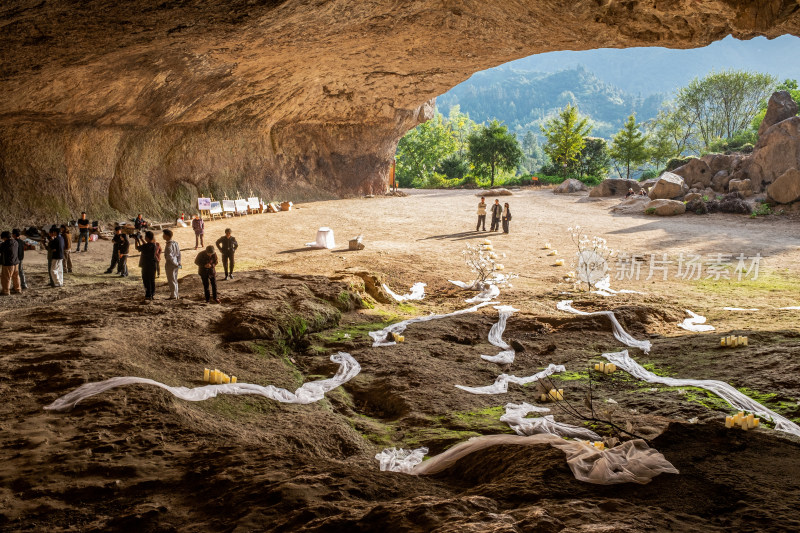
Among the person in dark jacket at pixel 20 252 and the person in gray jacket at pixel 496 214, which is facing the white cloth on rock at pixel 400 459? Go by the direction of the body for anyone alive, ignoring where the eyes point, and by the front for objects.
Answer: the person in gray jacket at pixel 496 214

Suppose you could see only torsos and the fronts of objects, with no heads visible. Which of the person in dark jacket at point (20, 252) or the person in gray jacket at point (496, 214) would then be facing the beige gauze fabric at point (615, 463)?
the person in gray jacket at point (496, 214)

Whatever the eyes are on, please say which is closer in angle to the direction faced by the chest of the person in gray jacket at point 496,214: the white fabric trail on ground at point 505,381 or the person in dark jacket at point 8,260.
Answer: the white fabric trail on ground

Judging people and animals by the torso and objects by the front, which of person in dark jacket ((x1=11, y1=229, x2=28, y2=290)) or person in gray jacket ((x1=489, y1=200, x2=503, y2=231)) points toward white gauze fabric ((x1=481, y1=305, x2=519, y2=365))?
person in gray jacket ((x1=489, y1=200, x2=503, y2=231))

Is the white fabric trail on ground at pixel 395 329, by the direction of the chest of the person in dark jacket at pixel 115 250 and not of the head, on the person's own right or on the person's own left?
on the person's own right

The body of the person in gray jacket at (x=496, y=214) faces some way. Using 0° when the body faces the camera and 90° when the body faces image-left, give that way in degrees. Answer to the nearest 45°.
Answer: approximately 0°

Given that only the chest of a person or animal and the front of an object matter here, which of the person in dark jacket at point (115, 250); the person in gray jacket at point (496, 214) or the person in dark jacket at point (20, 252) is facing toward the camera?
the person in gray jacket at point (496, 214)
